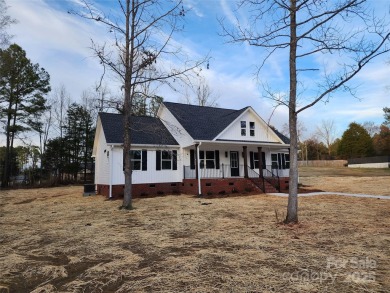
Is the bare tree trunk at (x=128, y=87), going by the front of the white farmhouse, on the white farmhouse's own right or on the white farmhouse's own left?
on the white farmhouse's own right

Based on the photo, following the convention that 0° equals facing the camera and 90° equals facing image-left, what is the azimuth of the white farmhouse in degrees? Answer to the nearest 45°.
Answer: approximately 315°

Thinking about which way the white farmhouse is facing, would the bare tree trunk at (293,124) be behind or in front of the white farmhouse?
in front

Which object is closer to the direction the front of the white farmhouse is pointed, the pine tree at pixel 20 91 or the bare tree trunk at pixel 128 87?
the bare tree trunk

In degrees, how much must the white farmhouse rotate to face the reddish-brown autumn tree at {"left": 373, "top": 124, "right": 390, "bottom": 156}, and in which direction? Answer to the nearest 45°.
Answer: approximately 90° to its left

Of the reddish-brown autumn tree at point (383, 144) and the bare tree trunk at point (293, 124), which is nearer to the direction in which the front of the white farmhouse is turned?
the bare tree trunk
